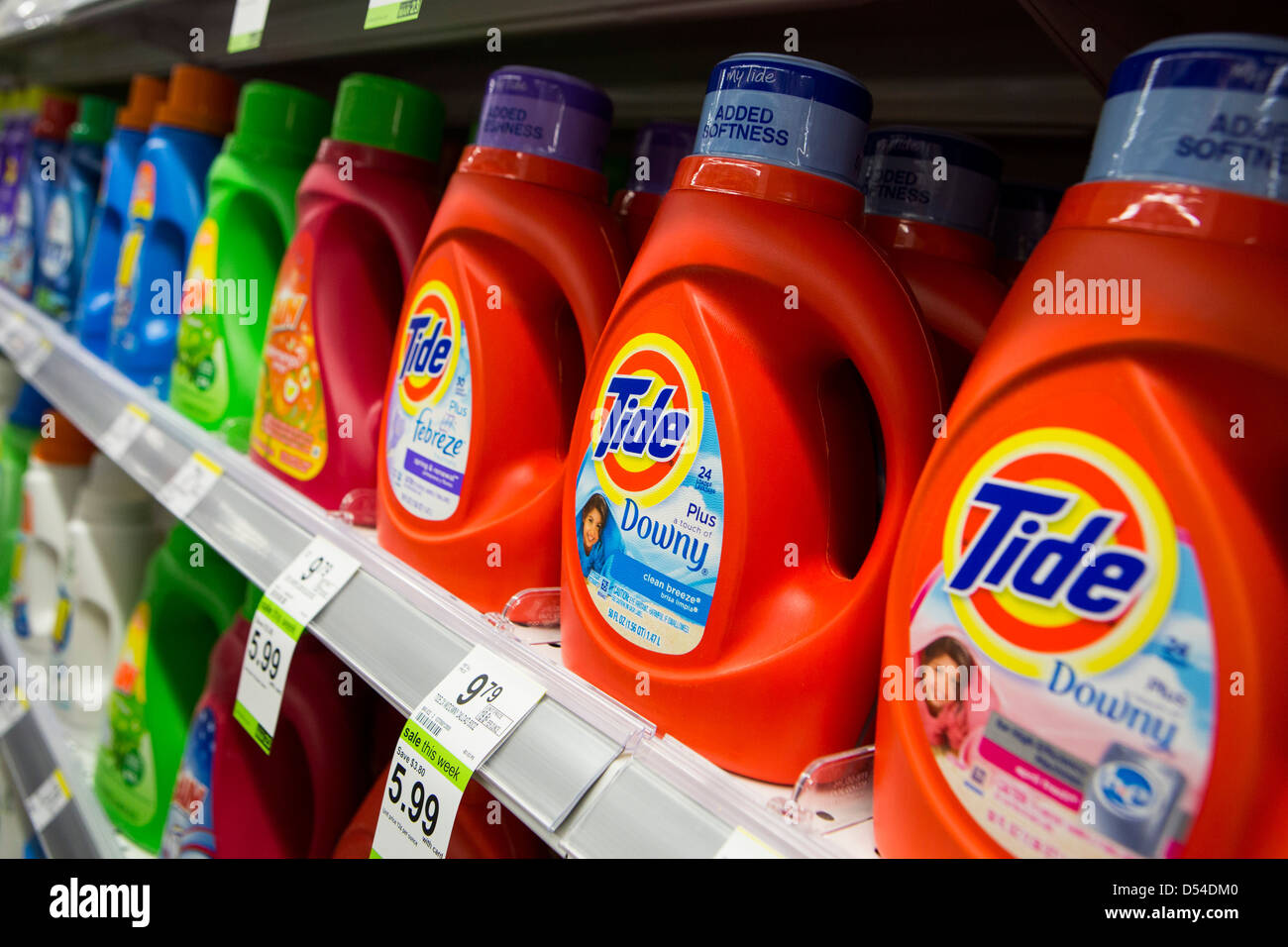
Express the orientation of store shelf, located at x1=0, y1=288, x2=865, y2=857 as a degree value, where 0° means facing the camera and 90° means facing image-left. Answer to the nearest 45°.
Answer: approximately 45°

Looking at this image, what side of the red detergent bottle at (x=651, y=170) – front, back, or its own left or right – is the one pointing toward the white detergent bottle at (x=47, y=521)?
right

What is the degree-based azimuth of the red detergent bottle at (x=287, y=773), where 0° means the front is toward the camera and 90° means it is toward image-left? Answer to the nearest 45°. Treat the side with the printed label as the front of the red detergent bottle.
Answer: approximately 45°

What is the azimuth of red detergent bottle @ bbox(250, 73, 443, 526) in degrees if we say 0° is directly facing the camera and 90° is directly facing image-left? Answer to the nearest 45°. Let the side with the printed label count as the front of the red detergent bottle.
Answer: approximately 45°
